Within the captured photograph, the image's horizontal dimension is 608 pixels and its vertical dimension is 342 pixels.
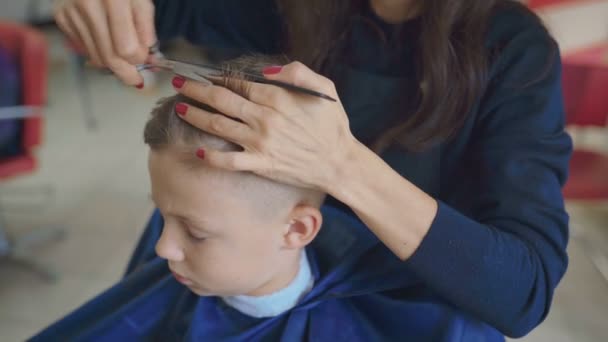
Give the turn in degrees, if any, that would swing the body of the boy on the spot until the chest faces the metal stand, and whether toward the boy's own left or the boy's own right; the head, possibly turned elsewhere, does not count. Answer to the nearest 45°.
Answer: approximately 90° to the boy's own right

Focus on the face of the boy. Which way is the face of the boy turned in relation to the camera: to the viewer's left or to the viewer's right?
to the viewer's left

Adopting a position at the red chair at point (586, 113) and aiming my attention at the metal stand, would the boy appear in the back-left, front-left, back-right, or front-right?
front-left

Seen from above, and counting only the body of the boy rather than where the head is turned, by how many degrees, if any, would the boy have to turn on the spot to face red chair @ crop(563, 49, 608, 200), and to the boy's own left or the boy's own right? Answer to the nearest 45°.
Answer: approximately 180°

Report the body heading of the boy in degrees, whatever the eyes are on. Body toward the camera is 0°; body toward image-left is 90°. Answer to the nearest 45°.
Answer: approximately 45°

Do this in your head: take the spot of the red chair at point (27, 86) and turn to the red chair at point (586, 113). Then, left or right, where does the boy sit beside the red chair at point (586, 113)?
right
